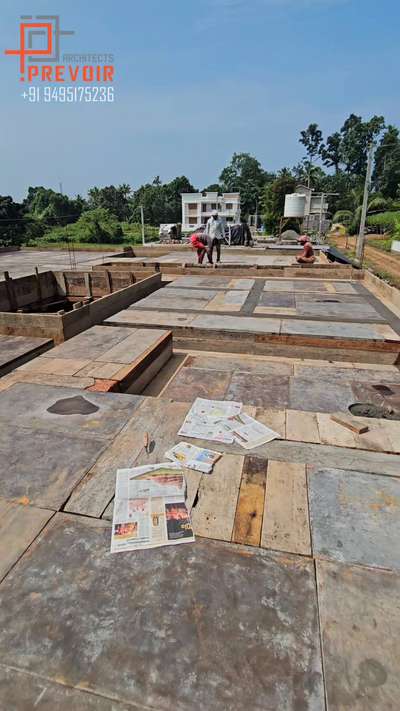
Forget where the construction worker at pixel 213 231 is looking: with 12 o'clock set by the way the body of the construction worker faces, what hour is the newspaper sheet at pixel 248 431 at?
The newspaper sheet is roughly at 12 o'clock from the construction worker.

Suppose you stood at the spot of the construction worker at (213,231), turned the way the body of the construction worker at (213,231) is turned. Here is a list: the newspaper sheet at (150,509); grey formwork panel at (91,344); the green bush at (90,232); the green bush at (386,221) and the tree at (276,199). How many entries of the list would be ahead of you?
2

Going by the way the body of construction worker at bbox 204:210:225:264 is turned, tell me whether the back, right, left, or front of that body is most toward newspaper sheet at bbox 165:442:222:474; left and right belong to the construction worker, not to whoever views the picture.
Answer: front

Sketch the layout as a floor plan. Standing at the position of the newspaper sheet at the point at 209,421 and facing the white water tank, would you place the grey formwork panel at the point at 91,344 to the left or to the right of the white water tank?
left

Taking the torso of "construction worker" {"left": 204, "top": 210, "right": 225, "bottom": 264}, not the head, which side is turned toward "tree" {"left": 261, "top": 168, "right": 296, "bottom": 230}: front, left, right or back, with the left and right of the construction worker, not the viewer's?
back

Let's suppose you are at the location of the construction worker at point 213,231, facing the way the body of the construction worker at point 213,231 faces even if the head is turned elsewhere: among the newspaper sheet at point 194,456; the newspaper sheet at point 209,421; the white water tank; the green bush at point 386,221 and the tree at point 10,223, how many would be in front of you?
2

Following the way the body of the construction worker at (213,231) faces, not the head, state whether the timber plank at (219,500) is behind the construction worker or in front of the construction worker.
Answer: in front

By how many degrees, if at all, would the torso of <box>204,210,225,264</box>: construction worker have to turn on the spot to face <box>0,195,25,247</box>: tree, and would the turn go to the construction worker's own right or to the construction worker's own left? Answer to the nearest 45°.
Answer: approximately 135° to the construction worker's own right

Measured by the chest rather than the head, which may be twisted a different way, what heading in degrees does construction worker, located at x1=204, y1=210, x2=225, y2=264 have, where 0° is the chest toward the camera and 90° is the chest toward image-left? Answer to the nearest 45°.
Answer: approximately 0°

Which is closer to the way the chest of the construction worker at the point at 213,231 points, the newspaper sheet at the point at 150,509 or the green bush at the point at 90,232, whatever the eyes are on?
the newspaper sheet

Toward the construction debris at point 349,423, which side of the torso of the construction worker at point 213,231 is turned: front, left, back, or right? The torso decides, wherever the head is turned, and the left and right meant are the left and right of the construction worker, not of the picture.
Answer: front
